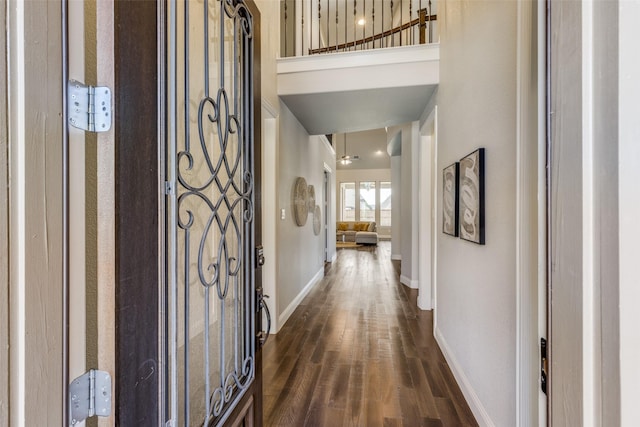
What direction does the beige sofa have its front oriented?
toward the camera

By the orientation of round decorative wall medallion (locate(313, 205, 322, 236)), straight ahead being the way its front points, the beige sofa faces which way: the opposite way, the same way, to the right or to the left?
to the right

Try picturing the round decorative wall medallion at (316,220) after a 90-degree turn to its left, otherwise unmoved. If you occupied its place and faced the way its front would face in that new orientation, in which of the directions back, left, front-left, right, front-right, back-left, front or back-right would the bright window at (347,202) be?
front

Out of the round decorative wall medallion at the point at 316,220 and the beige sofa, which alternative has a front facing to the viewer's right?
the round decorative wall medallion

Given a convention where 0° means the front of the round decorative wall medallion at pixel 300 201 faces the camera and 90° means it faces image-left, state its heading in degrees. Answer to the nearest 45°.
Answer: approximately 270°

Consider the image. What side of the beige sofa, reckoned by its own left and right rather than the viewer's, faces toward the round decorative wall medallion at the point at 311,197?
front

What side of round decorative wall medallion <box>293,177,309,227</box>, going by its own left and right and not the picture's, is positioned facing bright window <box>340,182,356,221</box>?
left

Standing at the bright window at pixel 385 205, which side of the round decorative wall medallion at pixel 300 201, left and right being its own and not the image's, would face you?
left

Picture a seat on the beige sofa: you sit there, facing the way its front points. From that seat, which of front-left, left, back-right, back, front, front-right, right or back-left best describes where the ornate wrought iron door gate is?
front

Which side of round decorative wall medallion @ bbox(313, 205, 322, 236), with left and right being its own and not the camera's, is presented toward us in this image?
right

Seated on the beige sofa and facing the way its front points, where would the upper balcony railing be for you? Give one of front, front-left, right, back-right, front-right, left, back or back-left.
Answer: front

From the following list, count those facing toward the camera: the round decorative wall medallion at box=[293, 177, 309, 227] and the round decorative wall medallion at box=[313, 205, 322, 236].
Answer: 0

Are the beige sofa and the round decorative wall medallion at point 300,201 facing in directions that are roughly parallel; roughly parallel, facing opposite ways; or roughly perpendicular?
roughly perpendicular

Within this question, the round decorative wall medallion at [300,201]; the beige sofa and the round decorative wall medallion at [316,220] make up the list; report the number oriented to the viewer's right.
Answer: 2
